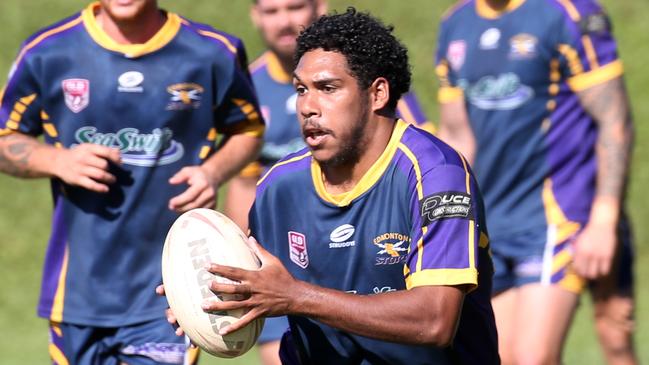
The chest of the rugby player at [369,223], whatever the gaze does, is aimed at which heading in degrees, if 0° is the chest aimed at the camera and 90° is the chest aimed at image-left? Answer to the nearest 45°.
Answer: approximately 45°

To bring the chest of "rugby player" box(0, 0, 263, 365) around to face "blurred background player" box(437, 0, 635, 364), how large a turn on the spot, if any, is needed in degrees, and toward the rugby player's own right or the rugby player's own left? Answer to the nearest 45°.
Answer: approximately 90° to the rugby player's own left

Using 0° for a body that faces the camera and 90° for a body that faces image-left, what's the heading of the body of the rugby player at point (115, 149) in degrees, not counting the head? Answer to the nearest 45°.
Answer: approximately 0°

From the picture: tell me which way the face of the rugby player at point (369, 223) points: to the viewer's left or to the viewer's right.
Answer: to the viewer's left

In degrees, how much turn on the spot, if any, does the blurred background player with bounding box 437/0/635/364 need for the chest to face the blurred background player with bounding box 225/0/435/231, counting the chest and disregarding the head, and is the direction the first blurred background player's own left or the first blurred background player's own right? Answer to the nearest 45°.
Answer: approximately 45° to the first blurred background player's own right
